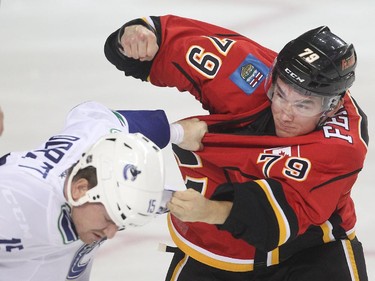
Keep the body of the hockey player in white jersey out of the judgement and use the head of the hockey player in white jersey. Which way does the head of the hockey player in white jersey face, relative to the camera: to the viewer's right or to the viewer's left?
to the viewer's right

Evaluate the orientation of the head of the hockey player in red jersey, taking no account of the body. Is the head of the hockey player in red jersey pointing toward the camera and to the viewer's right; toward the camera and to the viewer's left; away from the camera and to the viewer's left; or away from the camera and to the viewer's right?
toward the camera and to the viewer's left

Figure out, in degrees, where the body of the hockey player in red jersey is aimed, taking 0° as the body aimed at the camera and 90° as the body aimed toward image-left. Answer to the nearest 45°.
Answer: approximately 45°

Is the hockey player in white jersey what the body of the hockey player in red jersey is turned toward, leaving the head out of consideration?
yes
